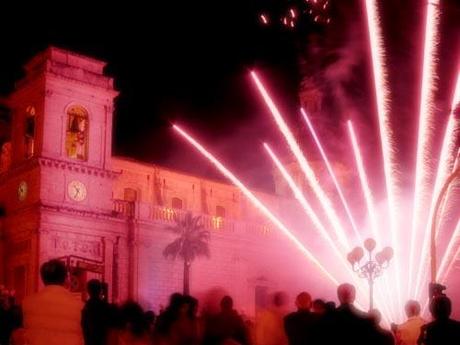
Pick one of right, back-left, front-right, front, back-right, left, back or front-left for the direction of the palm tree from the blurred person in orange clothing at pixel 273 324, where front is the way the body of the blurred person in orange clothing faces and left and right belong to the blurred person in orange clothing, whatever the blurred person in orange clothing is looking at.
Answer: front-left

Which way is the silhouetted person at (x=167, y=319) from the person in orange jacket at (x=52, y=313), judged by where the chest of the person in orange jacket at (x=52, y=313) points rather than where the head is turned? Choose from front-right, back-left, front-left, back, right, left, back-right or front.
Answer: front-right

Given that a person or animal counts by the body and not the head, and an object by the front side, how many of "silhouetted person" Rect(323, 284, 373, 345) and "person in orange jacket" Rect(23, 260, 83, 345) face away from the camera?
2

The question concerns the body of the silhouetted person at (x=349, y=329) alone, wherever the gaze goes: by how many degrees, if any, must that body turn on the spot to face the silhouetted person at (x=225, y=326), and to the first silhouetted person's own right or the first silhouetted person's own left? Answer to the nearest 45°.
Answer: approximately 45° to the first silhouetted person's own left

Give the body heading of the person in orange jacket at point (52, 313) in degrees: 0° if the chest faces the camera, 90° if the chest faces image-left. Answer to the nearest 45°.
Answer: approximately 180°

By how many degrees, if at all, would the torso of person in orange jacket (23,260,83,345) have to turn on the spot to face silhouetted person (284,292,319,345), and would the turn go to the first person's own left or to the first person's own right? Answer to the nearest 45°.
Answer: approximately 45° to the first person's own right

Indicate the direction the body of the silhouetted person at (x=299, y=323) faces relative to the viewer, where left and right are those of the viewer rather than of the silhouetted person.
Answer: facing away from the viewer

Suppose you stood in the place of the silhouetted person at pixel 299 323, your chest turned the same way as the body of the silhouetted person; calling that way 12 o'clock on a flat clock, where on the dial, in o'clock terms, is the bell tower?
The bell tower is roughly at 11 o'clock from the silhouetted person.

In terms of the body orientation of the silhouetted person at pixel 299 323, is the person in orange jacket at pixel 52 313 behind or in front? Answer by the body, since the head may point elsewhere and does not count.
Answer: behind

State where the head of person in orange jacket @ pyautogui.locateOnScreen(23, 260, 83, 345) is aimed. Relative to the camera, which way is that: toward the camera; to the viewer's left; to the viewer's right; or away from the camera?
away from the camera

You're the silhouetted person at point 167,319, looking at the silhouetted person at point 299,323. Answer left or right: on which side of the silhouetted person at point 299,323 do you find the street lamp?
left

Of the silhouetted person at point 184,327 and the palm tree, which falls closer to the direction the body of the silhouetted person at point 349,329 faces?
the palm tree
